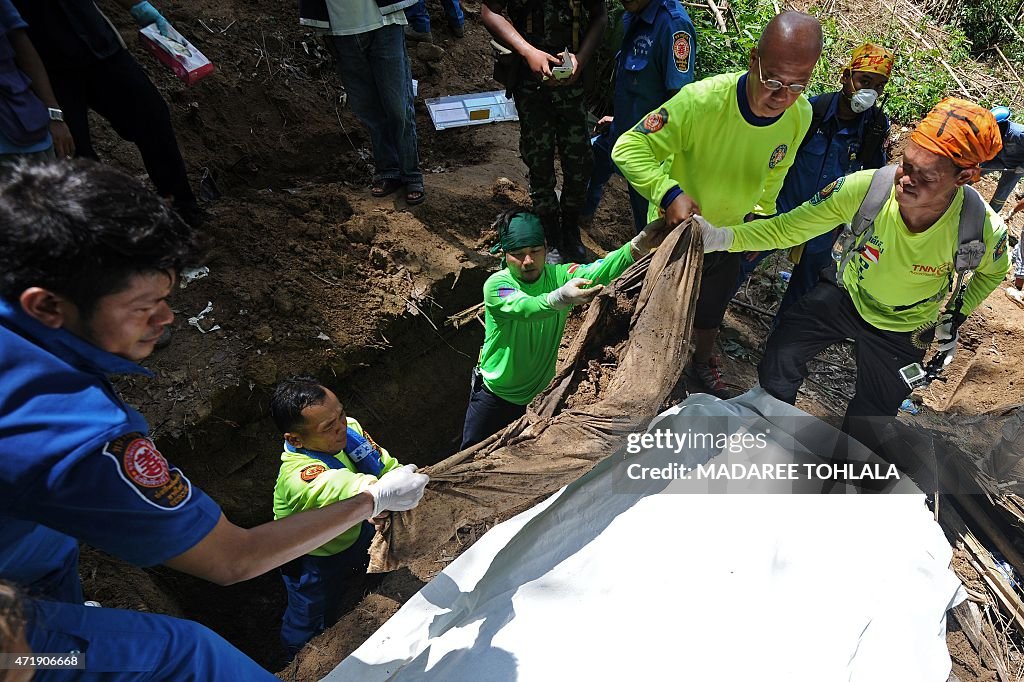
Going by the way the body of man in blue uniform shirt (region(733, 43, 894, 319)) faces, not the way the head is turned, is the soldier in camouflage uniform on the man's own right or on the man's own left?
on the man's own right

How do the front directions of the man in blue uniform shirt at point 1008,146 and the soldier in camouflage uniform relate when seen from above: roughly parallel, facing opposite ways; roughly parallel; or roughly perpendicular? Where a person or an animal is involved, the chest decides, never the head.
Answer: roughly perpendicular

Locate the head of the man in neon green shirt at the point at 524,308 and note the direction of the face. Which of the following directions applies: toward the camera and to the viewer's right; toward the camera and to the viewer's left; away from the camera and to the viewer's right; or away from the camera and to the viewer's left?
toward the camera and to the viewer's right

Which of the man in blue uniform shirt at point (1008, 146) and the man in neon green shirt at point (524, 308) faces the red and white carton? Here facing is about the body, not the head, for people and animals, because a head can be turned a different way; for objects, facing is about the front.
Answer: the man in blue uniform shirt

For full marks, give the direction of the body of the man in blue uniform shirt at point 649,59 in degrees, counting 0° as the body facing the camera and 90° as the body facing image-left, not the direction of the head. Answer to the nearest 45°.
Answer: approximately 45°

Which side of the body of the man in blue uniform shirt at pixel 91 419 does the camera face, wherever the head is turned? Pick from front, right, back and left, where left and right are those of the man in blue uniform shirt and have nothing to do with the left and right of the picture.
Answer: right

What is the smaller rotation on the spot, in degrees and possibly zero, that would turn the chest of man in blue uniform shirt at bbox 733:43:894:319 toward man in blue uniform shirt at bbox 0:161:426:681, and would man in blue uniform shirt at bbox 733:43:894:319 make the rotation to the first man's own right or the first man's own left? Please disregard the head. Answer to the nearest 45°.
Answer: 0° — they already face them

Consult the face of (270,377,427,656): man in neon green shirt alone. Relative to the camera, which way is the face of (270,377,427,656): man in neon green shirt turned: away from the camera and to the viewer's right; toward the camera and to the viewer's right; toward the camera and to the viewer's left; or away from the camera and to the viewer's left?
toward the camera and to the viewer's right
